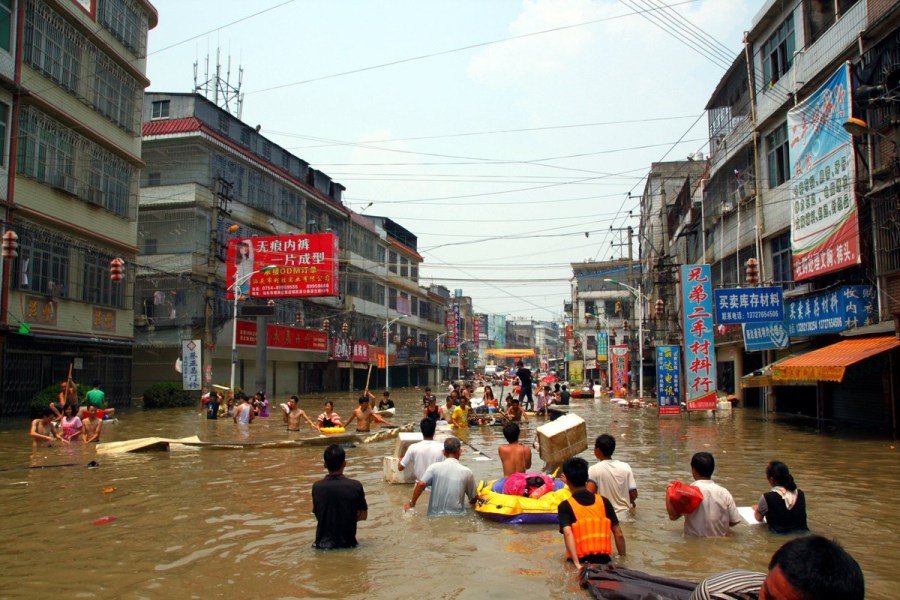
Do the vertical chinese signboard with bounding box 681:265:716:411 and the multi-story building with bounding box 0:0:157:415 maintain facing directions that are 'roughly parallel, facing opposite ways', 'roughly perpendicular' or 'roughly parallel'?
roughly perpendicular

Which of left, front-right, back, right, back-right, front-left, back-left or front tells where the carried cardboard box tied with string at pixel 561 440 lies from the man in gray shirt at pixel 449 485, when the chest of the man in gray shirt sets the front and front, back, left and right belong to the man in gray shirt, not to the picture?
front-right

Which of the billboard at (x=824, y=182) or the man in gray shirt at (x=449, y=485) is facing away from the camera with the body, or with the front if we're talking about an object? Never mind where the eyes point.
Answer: the man in gray shirt

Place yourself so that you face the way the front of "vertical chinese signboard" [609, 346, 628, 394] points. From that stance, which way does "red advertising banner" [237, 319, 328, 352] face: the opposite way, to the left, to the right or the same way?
to the left

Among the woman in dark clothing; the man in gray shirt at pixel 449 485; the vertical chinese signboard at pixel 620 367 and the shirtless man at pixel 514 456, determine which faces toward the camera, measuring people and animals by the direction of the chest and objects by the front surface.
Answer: the vertical chinese signboard

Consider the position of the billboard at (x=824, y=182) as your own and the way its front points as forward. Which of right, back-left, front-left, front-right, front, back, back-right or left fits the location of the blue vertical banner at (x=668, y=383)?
right

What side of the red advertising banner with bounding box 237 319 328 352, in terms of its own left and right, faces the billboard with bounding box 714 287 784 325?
front

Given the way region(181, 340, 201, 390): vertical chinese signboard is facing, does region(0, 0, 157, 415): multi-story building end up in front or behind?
in front

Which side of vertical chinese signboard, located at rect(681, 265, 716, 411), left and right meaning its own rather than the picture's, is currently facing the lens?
front

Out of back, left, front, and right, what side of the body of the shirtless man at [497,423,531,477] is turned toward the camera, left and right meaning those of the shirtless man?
back

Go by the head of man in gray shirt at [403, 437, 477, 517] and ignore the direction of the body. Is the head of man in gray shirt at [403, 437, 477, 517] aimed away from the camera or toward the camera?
away from the camera

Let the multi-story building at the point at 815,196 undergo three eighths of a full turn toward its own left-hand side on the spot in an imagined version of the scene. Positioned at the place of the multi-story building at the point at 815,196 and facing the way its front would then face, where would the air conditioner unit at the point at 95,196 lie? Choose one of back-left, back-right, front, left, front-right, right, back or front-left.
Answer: back

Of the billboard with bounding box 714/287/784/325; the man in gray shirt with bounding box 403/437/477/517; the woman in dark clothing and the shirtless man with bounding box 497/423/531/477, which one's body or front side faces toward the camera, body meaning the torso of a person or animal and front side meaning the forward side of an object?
the billboard

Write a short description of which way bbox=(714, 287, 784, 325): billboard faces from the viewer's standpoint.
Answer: facing the viewer

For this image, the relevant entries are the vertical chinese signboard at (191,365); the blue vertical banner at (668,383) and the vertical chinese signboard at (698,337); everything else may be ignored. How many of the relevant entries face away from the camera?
0

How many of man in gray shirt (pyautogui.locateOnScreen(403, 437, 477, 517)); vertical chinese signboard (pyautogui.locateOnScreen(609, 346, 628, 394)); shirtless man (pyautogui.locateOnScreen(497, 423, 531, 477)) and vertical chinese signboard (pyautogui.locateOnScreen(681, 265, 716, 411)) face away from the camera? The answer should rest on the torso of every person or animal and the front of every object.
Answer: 2

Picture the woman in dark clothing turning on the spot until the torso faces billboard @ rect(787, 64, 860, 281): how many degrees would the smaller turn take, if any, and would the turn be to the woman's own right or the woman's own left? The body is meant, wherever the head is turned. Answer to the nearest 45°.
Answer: approximately 45° to the woman's own right

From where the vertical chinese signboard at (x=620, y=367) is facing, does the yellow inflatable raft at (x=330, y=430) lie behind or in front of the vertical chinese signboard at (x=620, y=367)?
in front

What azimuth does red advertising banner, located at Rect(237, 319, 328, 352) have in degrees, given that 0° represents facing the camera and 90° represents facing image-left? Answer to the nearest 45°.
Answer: approximately 315°
